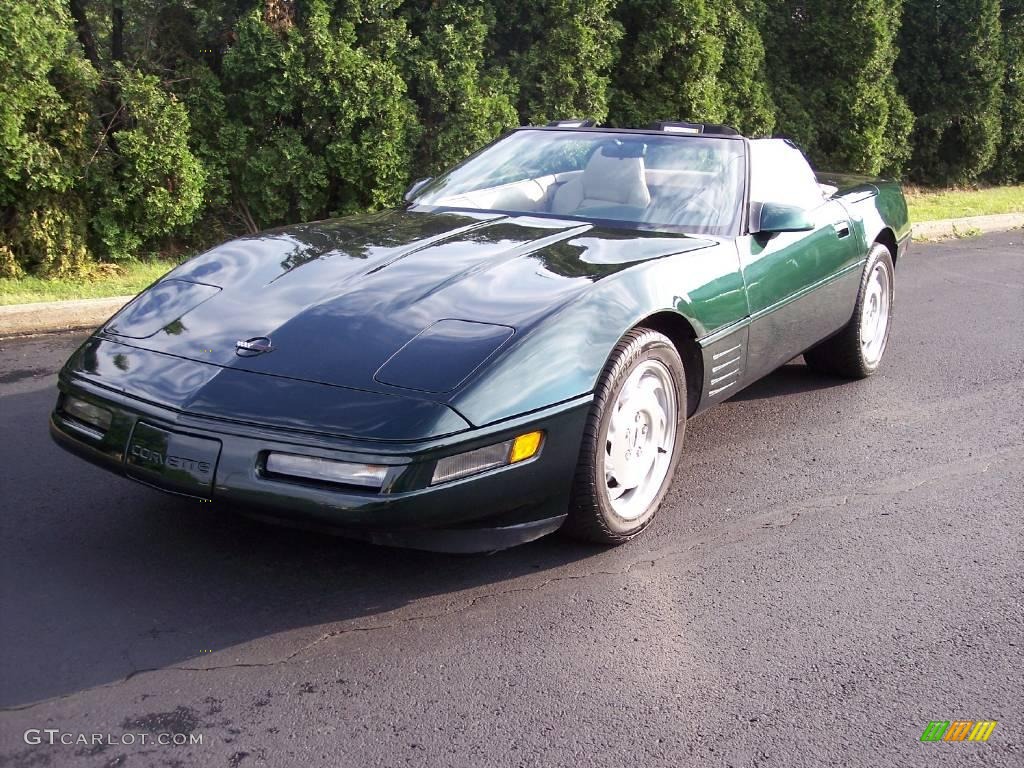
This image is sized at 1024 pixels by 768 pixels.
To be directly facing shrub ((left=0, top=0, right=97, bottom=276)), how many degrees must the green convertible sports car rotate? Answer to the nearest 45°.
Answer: approximately 90° to its right

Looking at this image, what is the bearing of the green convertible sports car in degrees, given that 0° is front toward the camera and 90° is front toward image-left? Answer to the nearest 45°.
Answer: approximately 45°

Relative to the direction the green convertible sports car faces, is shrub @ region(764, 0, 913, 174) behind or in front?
behind

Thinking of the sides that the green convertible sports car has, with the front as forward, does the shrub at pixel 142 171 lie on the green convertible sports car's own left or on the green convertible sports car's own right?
on the green convertible sports car's own right

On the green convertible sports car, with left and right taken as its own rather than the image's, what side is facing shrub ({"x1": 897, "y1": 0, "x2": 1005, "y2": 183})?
back
